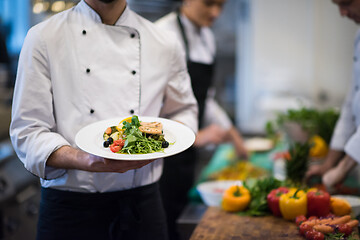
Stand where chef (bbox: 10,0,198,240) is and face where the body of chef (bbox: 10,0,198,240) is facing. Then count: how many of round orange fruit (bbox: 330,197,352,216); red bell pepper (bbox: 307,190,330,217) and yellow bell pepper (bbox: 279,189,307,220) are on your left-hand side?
3

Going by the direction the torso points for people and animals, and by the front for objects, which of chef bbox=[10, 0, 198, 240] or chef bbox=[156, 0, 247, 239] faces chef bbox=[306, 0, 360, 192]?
chef bbox=[156, 0, 247, 239]

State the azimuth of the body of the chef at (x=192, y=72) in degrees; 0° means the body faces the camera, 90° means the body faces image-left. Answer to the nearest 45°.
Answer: approximately 315°

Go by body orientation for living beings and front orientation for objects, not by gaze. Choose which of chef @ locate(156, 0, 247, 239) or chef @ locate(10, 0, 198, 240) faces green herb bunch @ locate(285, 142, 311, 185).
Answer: chef @ locate(156, 0, 247, 239)

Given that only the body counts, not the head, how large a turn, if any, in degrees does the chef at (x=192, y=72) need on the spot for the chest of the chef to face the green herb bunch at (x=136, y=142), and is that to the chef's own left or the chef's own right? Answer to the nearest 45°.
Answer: approximately 45° to the chef's own right

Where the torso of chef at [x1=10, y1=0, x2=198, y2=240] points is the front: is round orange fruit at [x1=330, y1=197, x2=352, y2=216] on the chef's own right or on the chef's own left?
on the chef's own left

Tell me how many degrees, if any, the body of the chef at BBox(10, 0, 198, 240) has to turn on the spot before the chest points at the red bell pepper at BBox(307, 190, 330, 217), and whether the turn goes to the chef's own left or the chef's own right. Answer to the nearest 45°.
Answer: approximately 90° to the chef's own left

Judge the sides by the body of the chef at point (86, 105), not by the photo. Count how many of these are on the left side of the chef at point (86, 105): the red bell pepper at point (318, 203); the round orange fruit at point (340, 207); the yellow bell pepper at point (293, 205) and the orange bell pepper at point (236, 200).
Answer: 4

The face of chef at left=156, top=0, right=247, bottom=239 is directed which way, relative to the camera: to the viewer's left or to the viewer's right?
to the viewer's right

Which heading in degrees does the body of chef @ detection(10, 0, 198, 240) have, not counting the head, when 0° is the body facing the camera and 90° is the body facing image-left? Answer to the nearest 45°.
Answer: approximately 0°
